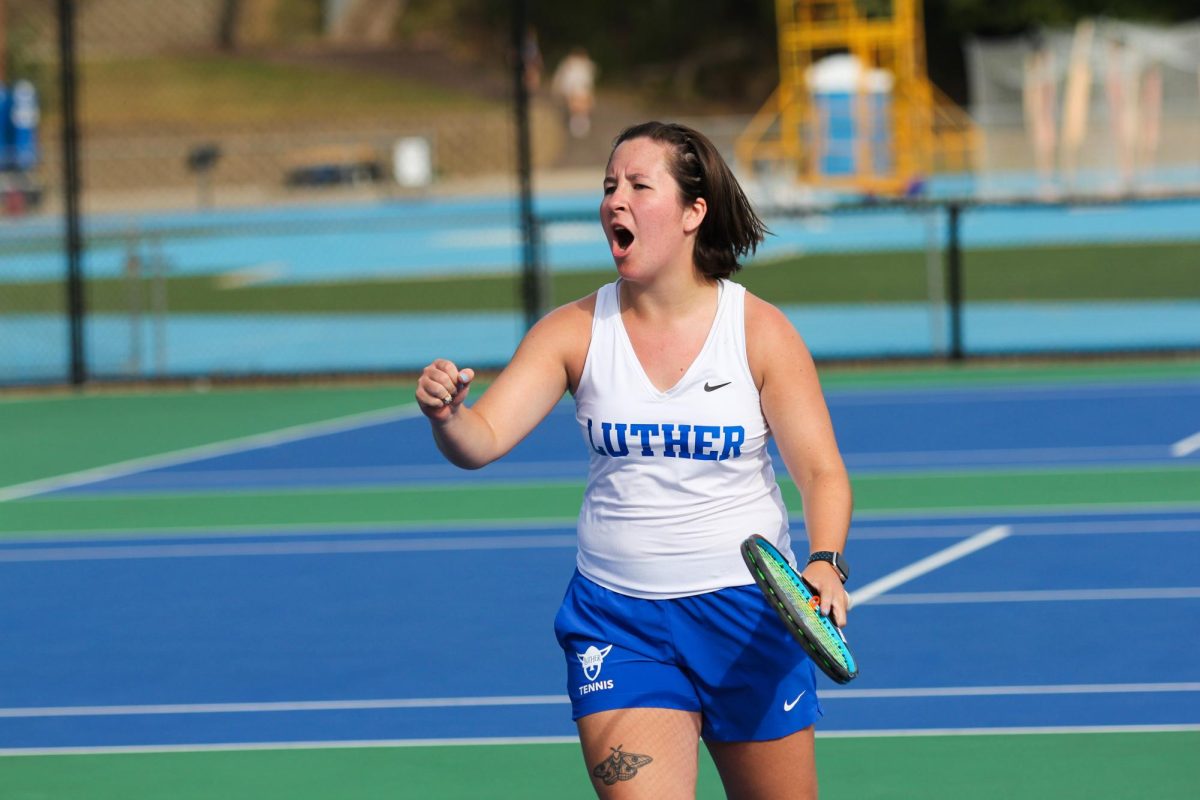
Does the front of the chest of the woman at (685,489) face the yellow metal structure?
no

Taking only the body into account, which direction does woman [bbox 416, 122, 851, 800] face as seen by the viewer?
toward the camera

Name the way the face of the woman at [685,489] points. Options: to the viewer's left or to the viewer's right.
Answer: to the viewer's left
